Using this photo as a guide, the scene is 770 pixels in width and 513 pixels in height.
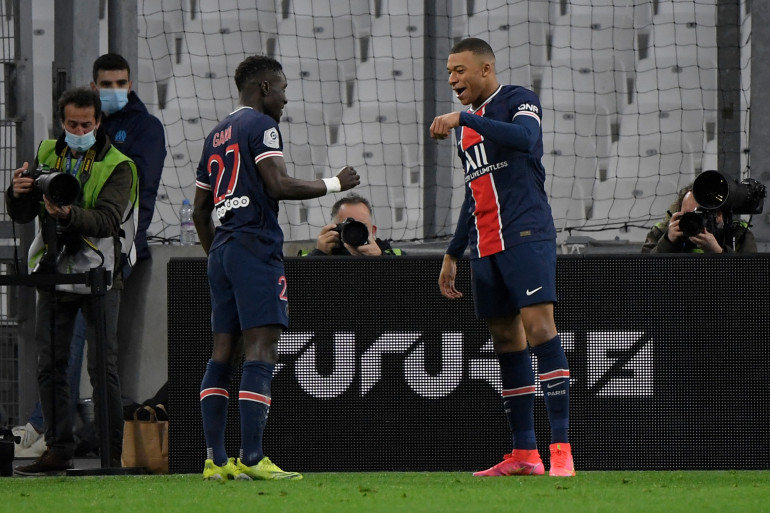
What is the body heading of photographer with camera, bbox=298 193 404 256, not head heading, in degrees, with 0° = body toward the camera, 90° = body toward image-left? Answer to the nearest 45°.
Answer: approximately 0°

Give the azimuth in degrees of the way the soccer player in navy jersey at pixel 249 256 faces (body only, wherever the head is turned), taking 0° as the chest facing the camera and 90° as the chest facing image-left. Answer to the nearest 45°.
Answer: approximately 225°

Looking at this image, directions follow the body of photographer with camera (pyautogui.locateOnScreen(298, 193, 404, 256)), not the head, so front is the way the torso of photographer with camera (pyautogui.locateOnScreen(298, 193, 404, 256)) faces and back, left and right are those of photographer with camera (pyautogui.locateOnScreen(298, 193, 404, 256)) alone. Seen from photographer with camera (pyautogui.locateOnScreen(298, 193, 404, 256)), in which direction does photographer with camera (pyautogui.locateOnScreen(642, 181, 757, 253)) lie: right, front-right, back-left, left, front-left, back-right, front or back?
left

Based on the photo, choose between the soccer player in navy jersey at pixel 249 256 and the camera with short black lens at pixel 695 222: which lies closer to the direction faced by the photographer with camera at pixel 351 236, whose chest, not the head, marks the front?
the soccer player in navy jersey

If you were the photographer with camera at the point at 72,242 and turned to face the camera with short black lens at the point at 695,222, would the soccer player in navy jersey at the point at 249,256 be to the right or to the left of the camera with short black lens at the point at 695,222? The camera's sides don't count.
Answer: right

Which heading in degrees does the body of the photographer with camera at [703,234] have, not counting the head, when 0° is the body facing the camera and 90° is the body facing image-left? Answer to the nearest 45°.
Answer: approximately 0°

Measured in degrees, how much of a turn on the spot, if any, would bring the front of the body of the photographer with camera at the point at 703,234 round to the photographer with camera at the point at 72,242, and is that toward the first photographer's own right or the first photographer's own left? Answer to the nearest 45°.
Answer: approximately 90° to the first photographer's own right

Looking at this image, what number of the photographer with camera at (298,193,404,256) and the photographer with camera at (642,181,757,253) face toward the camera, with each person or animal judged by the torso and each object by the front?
2

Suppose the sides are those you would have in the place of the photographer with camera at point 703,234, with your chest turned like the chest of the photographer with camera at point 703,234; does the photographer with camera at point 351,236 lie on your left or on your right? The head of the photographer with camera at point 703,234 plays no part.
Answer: on your right

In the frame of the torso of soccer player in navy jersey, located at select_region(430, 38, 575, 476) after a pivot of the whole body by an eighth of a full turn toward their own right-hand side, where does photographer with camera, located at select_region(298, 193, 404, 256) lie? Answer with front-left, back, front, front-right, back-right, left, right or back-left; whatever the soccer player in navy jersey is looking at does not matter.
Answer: front-right
